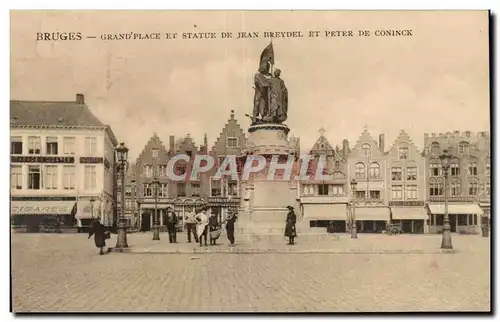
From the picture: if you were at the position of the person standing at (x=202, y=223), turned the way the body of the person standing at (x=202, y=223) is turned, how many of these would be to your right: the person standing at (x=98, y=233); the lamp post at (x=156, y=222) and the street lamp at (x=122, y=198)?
3

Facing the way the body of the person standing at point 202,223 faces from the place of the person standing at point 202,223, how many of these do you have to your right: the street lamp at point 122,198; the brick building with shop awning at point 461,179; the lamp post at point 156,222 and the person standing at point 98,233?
3

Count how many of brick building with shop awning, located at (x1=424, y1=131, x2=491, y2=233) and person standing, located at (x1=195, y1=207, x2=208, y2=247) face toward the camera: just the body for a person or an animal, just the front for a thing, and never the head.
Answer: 2

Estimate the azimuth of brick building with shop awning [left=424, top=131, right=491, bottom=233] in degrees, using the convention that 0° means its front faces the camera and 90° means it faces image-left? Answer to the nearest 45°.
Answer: approximately 0°

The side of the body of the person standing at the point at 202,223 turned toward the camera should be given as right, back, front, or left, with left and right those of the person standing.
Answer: front

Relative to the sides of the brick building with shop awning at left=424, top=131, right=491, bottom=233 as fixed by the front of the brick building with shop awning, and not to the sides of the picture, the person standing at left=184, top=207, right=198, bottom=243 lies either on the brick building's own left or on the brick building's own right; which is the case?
on the brick building's own right

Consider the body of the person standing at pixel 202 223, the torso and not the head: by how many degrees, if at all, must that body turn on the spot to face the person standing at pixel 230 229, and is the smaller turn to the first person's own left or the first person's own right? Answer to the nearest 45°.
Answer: approximately 90° to the first person's own left

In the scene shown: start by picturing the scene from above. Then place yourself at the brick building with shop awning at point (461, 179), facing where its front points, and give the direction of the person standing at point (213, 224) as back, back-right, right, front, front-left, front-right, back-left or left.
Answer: right
